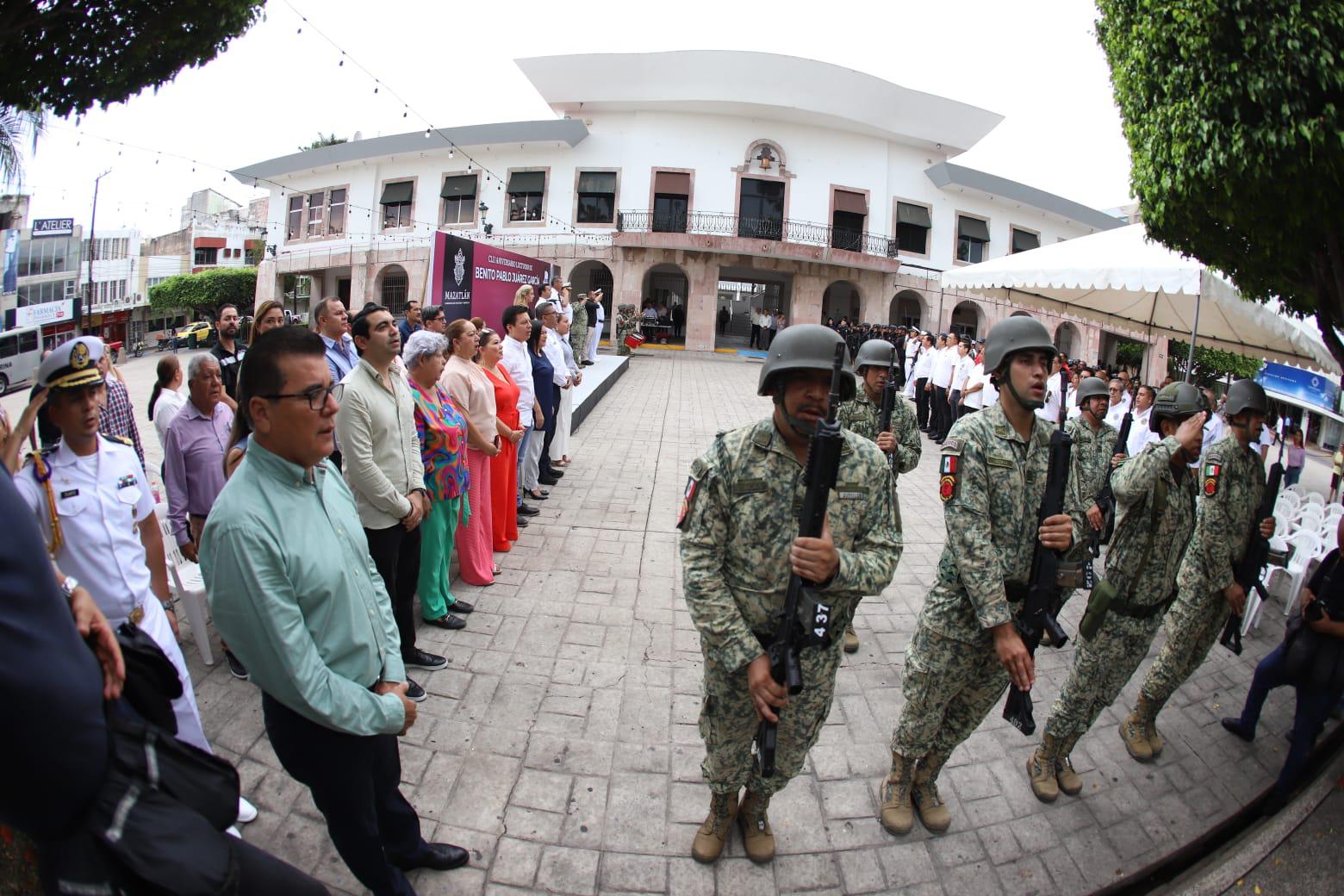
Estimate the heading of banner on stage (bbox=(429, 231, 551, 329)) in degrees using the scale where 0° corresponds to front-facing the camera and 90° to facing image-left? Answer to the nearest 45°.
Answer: approximately 315°

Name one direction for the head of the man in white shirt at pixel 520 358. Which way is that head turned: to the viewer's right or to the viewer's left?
to the viewer's right

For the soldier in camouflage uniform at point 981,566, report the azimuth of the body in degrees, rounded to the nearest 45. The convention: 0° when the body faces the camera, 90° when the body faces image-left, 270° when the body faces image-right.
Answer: approximately 315°

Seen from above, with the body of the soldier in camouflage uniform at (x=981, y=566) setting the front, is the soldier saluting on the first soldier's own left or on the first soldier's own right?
on the first soldier's own left

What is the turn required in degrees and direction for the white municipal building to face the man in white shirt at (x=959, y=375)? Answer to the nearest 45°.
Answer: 0° — it already faces them

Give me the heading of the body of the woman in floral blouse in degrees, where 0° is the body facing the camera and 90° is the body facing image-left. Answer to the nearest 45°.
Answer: approximately 270°

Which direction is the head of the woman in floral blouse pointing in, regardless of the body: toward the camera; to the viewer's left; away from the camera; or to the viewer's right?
to the viewer's right
